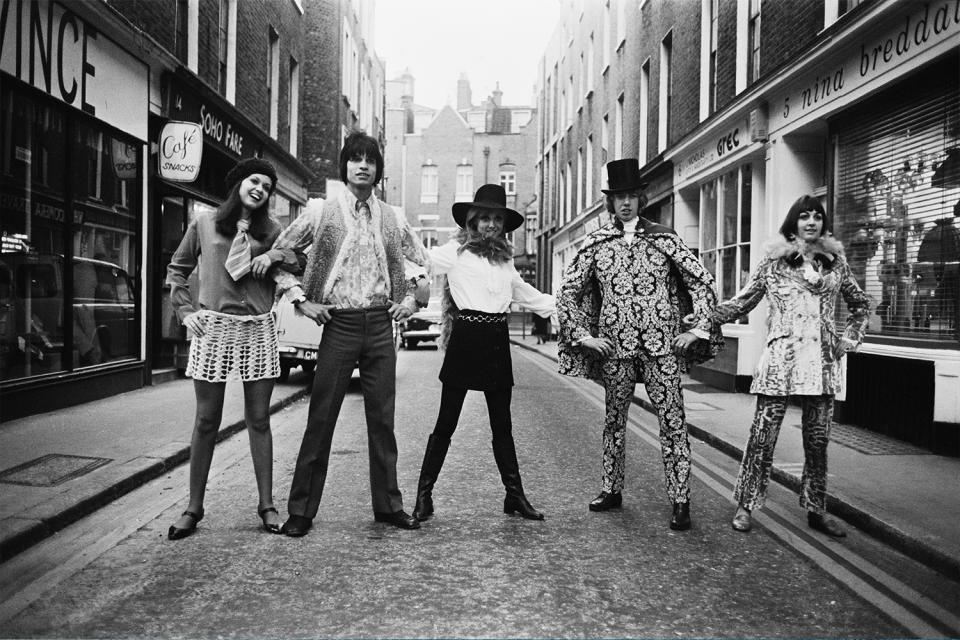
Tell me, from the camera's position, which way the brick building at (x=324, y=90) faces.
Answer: facing to the right of the viewer

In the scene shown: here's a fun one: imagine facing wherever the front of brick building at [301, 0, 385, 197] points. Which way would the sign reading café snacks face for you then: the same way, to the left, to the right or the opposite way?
to the right

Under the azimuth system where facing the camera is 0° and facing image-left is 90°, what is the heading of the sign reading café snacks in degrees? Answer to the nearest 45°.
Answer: approximately 0°

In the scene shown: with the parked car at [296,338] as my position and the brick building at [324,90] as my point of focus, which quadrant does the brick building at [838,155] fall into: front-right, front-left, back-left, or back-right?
back-right

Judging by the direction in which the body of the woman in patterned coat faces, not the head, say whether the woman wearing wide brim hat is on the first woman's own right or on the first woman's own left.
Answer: on the first woman's own right

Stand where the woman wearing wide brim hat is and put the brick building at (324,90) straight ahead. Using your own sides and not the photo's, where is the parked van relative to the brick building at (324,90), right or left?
left

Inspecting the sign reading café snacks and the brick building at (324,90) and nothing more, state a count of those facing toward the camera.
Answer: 1

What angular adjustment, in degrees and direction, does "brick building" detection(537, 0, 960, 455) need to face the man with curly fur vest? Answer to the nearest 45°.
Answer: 0° — it already faces them
